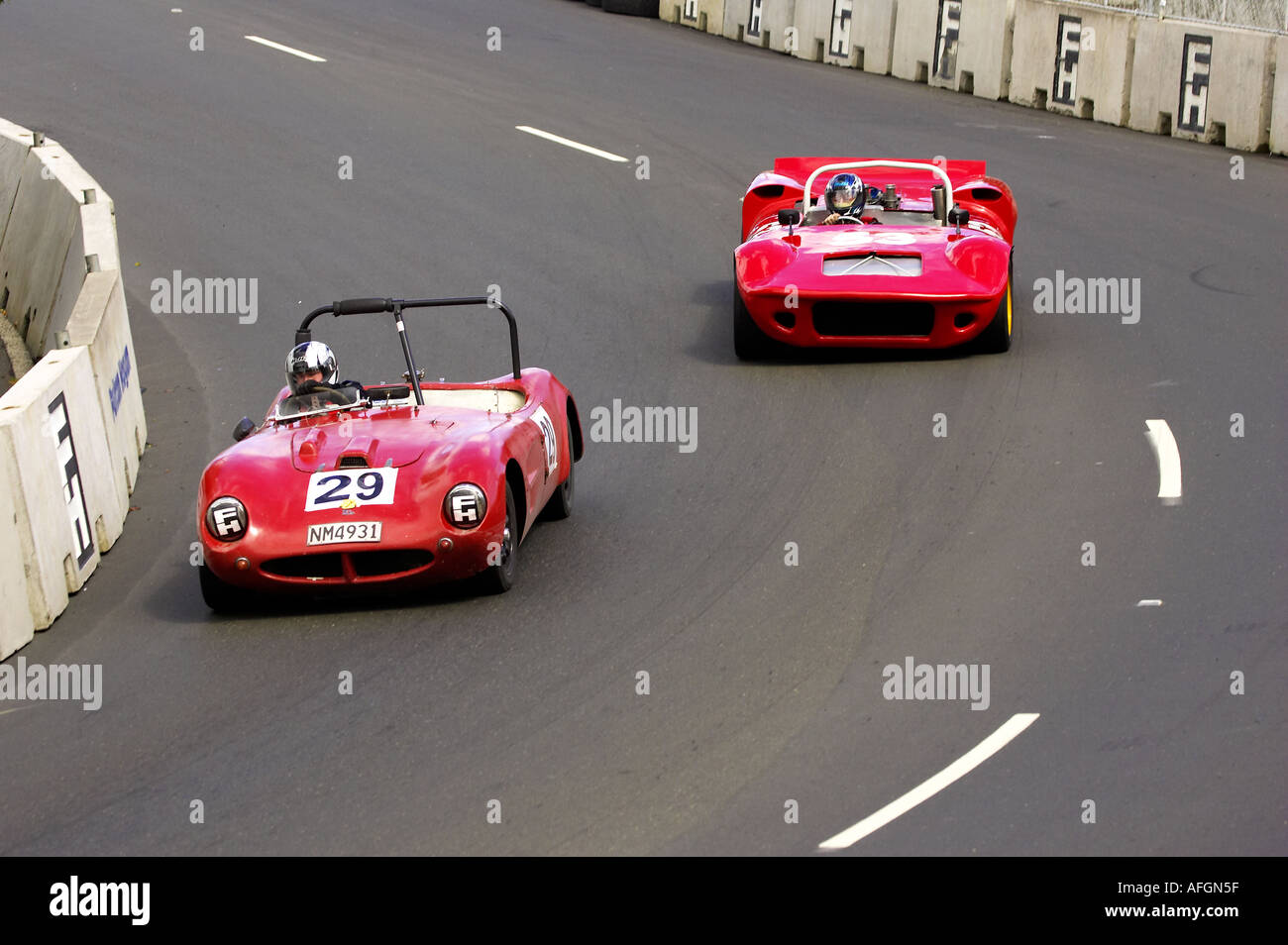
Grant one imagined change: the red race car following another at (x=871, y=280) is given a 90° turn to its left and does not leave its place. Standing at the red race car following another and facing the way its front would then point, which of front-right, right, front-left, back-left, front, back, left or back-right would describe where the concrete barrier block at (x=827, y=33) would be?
left

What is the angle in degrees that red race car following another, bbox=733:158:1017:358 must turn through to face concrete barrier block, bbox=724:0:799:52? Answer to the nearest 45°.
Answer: approximately 180°

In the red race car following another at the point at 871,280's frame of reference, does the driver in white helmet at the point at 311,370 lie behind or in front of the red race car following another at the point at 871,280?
in front

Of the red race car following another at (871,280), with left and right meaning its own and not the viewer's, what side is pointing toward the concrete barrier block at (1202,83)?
back

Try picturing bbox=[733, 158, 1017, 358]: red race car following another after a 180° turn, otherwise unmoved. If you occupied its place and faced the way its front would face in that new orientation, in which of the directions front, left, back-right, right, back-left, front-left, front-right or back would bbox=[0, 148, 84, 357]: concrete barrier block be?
left

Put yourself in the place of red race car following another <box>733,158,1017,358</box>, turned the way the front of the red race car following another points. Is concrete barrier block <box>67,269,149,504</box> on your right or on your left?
on your right

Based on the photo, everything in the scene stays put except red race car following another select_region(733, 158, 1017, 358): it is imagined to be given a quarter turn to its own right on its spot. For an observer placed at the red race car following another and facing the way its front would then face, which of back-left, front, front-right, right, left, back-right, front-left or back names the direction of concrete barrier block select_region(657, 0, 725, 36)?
right

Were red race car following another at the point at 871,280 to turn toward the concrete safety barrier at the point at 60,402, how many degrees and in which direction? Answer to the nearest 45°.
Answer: approximately 45° to its right

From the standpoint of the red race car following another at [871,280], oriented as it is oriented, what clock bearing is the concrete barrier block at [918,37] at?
The concrete barrier block is roughly at 6 o'clock from the red race car following another.

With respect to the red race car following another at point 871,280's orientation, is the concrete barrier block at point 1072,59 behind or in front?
behind

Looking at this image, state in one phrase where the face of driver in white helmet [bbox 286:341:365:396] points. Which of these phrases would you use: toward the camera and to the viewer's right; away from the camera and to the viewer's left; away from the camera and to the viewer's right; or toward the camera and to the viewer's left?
toward the camera and to the viewer's left

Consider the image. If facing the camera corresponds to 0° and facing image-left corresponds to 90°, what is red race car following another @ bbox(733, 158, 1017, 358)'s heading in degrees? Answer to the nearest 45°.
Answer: approximately 0°

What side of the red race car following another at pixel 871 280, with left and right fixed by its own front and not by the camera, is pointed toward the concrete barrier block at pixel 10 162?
right
